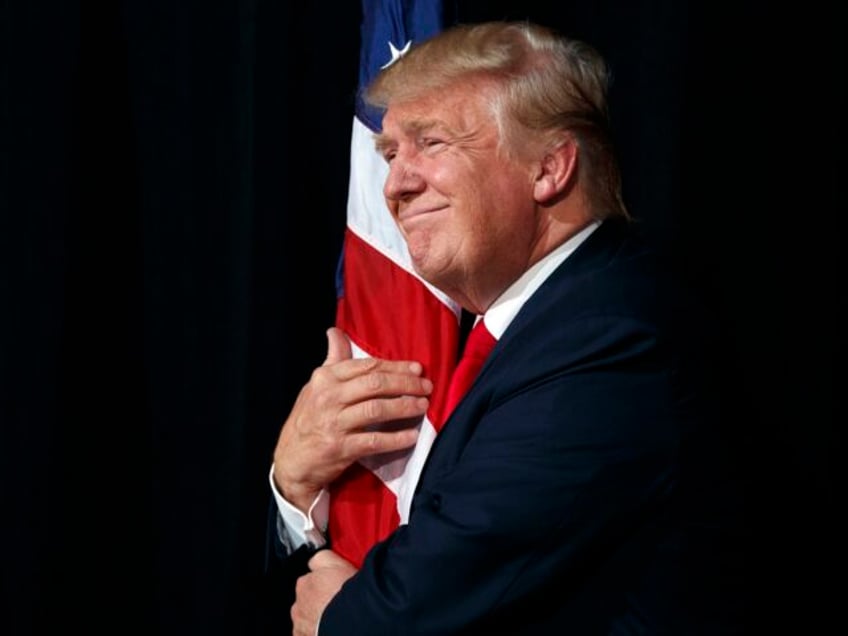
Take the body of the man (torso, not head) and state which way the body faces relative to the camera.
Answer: to the viewer's left
